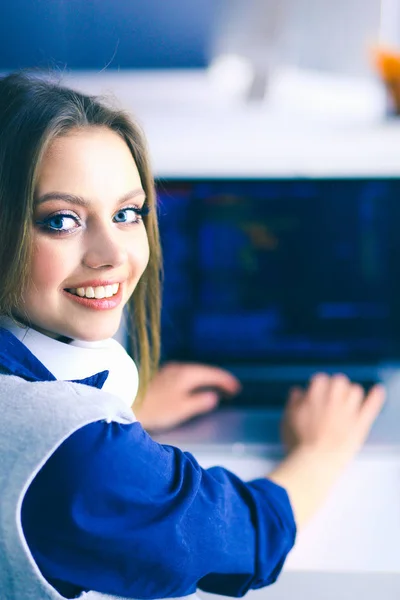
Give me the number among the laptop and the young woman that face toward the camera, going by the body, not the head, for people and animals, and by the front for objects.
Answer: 1

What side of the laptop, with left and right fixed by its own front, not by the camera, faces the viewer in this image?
front

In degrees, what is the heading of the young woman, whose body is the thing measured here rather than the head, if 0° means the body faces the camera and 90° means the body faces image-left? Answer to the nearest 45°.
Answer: approximately 225°

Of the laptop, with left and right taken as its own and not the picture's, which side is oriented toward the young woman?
front

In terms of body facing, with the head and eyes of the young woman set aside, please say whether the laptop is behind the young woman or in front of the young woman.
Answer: in front

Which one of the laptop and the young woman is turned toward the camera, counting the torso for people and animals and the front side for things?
the laptop
